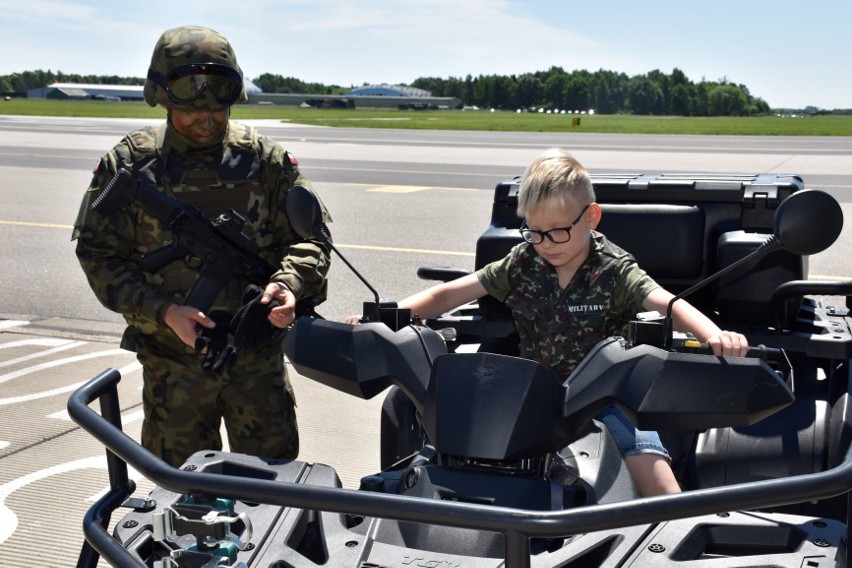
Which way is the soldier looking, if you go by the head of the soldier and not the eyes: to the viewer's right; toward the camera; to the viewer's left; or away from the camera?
toward the camera

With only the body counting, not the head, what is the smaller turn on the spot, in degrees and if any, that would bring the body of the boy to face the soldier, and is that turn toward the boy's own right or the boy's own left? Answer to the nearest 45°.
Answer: approximately 45° to the boy's own right

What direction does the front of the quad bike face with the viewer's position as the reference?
facing the viewer and to the left of the viewer

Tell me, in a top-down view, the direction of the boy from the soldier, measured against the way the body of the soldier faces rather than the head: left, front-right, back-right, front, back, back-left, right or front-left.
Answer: front-left

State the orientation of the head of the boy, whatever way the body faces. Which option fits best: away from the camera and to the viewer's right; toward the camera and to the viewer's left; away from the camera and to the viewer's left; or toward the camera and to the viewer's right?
toward the camera and to the viewer's left

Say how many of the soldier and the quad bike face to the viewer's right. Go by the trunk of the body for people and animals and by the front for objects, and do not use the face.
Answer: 0

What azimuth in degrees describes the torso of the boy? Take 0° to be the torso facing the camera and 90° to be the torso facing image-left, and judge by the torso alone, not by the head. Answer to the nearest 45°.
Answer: approximately 45°

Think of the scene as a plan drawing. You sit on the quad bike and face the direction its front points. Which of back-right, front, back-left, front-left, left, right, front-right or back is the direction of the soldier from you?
right

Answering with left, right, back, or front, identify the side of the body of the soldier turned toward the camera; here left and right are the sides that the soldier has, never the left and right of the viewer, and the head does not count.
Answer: front
